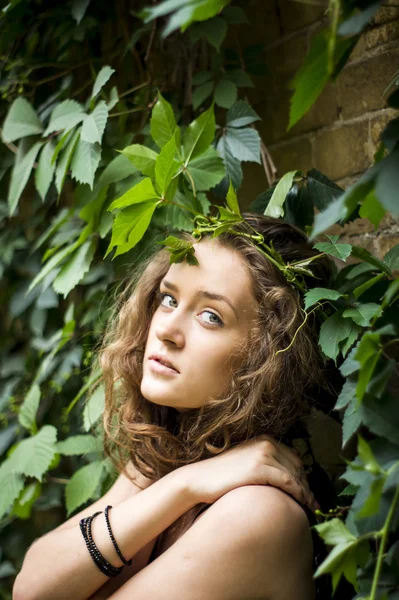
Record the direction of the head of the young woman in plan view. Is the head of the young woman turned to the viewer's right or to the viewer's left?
to the viewer's left

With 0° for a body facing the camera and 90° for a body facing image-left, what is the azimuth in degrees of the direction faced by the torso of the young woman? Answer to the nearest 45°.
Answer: approximately 45°
